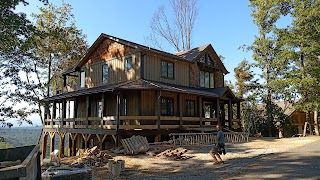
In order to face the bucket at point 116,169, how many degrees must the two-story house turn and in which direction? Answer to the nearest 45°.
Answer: approximately 45° to its right

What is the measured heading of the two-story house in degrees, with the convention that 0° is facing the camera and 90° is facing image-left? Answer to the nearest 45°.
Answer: approximately 315°
